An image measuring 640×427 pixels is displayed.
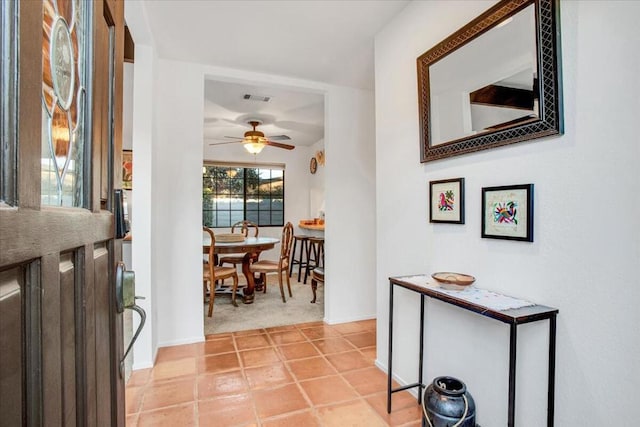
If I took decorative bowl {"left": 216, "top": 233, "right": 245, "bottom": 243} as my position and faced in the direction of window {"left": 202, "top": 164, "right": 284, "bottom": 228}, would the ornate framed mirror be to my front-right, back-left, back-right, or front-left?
back-right

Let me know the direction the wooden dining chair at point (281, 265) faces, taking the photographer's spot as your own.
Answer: facing away from the viewer and to the left of the viewer

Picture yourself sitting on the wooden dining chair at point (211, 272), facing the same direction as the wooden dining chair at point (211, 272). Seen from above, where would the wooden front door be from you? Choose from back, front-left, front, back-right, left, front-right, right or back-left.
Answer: back-right

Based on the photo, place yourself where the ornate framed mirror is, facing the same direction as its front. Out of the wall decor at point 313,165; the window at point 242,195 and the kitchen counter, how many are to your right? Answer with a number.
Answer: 3

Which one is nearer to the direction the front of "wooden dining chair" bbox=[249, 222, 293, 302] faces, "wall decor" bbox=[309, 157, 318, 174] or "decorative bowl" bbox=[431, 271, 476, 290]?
the wall decor

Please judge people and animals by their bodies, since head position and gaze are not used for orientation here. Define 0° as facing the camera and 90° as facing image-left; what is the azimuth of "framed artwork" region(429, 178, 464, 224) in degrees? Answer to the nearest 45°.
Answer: approximately 45°

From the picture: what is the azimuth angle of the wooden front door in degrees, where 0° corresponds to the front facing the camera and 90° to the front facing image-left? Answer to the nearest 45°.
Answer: approximately 315°

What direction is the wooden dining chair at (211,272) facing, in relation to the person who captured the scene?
facing away from the viewer and to the right of the viewer

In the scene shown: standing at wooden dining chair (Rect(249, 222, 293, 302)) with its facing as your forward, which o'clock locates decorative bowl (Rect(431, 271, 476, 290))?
The decorative bowl is roughly at 7 o'clock from the wooden dining chair.

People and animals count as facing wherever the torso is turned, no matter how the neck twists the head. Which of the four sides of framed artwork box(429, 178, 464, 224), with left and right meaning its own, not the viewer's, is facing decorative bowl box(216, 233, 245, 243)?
right

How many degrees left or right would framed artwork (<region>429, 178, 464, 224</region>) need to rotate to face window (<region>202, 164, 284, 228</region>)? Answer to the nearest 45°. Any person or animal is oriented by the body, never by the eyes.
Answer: approximately 90° to its right

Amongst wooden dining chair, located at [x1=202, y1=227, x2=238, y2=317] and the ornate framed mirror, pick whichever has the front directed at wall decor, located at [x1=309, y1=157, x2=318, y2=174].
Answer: the wooden dining chair

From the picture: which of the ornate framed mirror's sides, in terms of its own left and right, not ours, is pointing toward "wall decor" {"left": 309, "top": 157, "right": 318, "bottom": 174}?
right

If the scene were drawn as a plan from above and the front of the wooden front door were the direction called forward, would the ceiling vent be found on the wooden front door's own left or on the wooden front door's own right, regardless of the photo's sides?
on the wooden front door's own left

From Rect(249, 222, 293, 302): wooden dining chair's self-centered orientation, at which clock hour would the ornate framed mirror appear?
The ornate framed mirror is roughly at 7 o'clock from the wooden dining chair.

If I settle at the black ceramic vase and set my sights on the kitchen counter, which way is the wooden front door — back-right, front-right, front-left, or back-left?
back-left
